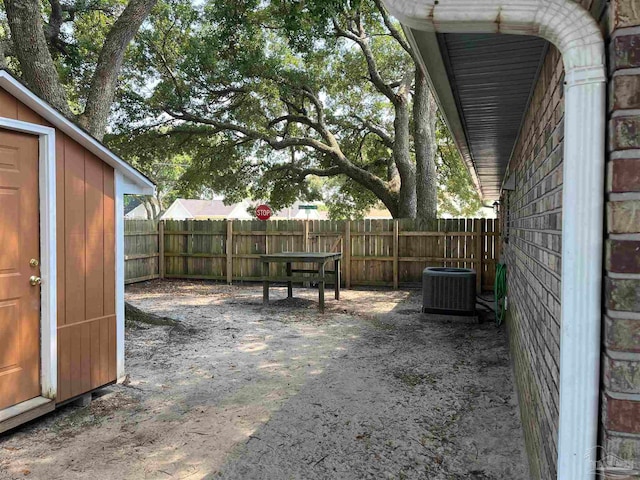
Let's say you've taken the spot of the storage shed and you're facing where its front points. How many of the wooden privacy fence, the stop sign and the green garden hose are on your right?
0

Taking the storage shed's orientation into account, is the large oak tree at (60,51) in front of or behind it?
behind

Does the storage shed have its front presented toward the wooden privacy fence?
no

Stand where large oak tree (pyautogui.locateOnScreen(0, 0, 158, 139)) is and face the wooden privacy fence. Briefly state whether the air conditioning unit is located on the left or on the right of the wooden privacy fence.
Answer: right

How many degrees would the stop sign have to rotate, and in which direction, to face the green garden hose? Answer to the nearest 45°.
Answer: approximately 45° to its left

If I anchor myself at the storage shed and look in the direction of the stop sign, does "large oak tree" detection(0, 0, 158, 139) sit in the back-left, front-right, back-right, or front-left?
front-left

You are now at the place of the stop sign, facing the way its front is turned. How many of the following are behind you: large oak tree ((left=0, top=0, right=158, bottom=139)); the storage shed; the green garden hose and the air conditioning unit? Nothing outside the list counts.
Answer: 0

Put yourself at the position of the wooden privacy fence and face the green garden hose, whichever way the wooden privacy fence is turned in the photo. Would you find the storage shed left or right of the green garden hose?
right

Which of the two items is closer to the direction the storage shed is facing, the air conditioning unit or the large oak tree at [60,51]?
the air conditioning unit

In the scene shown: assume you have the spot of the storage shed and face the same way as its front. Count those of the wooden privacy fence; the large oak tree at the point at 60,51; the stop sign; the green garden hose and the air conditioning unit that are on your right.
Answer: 0

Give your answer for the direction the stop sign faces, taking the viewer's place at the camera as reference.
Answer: facing the viewer

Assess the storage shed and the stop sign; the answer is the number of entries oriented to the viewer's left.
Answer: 0

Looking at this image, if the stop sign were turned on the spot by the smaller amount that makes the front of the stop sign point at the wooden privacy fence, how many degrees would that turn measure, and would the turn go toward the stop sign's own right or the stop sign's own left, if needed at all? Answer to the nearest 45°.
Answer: approximately 45° to the stop sign's own left

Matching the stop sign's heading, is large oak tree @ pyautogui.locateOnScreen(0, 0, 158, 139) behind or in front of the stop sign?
in front

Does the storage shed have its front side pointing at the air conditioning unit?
no

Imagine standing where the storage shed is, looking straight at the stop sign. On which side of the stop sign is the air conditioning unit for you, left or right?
right

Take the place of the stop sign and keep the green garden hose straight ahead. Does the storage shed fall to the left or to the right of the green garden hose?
right

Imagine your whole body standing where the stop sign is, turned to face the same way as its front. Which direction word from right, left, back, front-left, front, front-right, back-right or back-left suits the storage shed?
front
